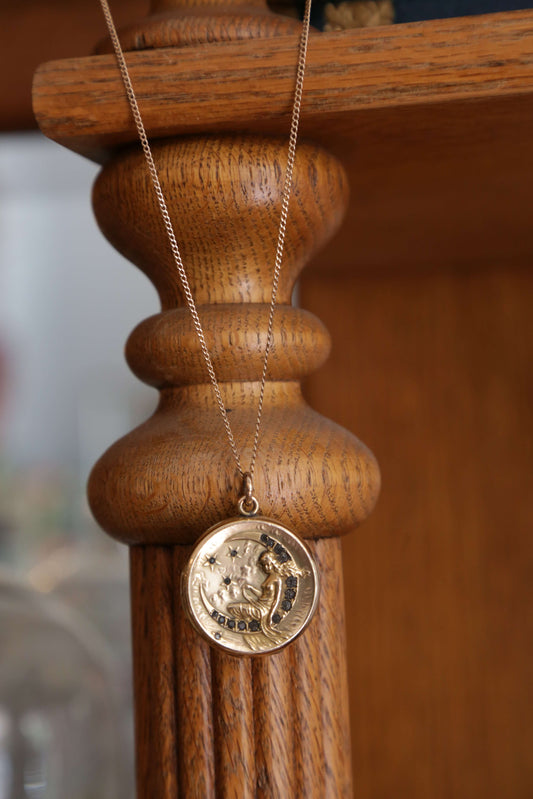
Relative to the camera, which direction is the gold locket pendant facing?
toward the camera

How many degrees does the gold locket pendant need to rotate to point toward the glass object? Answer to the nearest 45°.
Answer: approximately 180°
